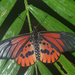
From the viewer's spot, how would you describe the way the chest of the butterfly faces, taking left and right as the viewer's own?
facing away from the viewer

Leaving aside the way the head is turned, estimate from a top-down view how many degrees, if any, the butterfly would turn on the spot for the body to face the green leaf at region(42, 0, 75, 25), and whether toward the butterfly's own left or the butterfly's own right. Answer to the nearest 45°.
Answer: approximately 90° to the butterfly's own right
